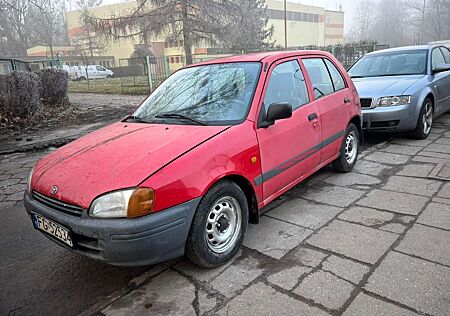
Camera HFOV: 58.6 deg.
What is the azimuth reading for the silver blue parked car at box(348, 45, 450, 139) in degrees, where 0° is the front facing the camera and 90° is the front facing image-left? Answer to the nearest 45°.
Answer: approximately 45°

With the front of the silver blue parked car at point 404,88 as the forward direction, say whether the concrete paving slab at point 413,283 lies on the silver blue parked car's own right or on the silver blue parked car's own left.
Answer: on the silver blue parked car's own left

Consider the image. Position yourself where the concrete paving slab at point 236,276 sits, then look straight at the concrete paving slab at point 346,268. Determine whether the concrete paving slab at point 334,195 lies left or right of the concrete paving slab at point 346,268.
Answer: left

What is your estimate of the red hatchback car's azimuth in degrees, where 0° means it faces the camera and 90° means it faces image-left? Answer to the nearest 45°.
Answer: approximately 45°

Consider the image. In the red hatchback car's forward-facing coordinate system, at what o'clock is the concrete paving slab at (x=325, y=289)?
The concrete paving slab is roughly at 9 o'clock from the red hatchback car.

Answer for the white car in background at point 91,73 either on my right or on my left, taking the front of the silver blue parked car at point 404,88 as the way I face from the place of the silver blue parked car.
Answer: on my right

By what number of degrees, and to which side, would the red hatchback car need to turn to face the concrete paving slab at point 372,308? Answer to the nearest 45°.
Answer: approximately 90° to its left

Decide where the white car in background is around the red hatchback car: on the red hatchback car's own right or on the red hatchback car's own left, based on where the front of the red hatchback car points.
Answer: on the red hatchback car's own right

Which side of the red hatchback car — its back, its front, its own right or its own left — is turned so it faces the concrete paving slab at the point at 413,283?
left

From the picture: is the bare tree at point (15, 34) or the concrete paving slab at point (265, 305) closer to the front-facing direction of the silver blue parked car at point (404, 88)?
the concrete paving slab
